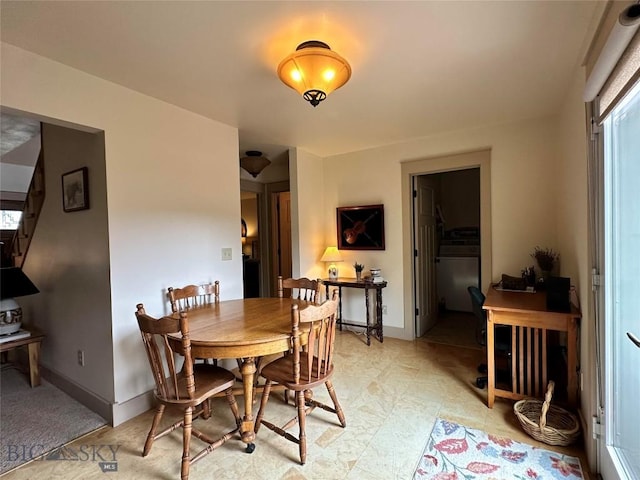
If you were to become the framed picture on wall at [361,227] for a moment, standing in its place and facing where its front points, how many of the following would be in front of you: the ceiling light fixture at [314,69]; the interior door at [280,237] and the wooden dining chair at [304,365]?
2

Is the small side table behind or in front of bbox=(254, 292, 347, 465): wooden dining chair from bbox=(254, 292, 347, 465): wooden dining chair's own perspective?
in front

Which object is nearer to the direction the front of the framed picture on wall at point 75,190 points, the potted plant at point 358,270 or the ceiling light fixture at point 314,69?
the ceiling light fixture

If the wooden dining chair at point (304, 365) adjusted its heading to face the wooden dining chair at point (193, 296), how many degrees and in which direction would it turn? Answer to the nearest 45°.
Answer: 0° — it already faces it

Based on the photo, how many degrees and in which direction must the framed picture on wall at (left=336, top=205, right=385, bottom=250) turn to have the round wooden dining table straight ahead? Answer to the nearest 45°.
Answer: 0° — it already faces it

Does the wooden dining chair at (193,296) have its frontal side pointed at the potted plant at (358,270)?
no

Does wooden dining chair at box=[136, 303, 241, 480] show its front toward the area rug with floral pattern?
no

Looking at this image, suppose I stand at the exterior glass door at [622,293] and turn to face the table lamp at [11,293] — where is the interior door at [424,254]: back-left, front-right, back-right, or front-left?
front-right

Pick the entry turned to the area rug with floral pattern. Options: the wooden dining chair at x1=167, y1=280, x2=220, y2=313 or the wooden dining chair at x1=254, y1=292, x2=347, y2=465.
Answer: the wooden dining chair at x1=167, y1=280, x2=220, y2=313

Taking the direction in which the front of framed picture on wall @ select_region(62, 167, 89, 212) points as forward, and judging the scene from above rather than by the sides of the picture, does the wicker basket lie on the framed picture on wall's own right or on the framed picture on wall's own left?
on the framed picture on wall's own left

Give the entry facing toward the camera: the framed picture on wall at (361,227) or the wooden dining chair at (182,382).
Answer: the framed picture on wall

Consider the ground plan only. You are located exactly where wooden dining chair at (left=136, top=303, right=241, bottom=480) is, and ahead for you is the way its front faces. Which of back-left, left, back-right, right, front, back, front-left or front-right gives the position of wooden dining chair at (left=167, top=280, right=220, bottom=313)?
front-left

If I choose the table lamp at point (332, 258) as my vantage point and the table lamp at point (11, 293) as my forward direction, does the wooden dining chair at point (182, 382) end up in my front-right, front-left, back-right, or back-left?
front-left

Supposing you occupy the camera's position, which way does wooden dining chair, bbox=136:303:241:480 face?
facing away from the viewer and to the right of the viewer

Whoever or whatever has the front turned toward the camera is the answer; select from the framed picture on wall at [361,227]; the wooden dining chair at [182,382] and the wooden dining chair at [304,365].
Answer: the framed picture on wall

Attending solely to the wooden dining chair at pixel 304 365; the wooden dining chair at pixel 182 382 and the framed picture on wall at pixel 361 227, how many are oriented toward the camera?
1

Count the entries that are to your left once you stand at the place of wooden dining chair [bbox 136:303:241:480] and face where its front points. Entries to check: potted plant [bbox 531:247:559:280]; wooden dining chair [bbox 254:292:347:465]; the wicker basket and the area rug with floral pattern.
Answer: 0

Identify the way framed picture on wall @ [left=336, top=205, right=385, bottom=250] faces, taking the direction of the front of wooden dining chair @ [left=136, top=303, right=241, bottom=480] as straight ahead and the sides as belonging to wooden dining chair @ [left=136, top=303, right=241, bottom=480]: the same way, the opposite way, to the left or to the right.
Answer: the opposite way

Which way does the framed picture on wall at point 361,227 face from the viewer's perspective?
toward the camera
